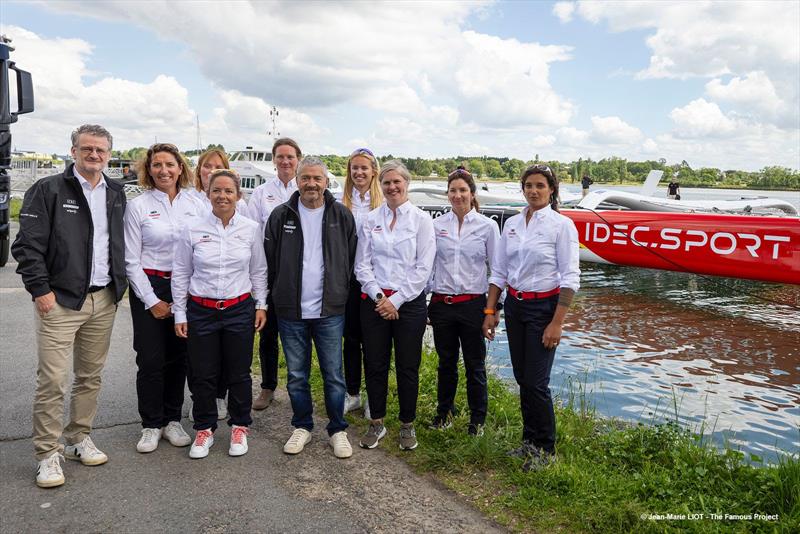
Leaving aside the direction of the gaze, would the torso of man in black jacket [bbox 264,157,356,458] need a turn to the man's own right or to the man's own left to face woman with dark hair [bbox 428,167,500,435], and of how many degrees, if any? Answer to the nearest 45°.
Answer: approximately 90° to the man's own left

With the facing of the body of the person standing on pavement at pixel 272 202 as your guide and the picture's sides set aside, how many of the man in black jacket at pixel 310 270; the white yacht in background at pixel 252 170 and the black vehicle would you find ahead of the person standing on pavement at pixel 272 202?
1

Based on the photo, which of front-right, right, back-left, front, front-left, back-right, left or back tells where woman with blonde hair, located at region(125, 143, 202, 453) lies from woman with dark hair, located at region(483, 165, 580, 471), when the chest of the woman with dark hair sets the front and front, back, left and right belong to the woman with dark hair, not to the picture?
front-right

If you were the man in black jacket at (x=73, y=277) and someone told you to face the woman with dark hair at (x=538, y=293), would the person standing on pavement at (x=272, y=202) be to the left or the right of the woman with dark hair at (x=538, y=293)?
left

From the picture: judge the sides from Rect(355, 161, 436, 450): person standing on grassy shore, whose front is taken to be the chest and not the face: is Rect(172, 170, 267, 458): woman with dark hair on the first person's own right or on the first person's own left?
on the first person's own right

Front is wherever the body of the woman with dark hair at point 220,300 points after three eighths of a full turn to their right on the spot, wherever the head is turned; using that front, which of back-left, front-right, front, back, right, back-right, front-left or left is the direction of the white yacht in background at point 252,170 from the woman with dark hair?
front-right

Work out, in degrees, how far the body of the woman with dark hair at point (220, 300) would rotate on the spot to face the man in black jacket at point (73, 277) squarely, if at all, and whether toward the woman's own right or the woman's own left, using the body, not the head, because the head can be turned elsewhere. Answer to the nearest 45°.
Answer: approximately 90° to the woman's own right

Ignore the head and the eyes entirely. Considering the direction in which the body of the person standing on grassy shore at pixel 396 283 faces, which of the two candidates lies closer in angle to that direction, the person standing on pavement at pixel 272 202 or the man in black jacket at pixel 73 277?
the man in black jacket

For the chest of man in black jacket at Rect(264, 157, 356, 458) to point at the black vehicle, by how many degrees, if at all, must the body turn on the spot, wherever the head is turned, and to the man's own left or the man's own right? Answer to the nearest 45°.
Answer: approximately 135° to the man's own right
